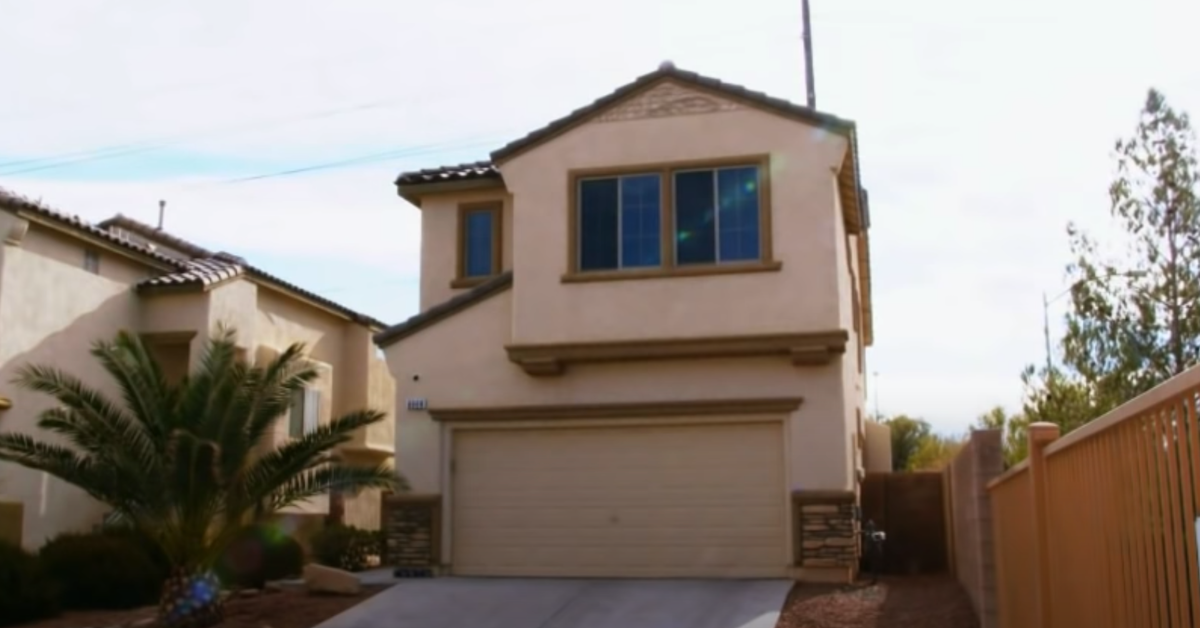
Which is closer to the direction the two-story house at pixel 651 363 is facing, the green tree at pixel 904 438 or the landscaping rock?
the landscaping rock

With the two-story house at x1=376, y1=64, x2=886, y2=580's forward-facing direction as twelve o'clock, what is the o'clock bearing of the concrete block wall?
The concrete block wall is roughly at 11 o'clock from the two-story house.

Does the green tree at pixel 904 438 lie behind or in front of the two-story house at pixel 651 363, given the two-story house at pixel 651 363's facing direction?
behind

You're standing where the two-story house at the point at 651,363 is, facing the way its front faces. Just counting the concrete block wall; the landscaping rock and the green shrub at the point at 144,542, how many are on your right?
2

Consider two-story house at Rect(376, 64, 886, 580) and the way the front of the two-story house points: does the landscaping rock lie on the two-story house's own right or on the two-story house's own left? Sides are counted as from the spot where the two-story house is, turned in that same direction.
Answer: on the two-story house's own right

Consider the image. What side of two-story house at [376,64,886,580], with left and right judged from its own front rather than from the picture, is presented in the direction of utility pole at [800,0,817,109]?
back

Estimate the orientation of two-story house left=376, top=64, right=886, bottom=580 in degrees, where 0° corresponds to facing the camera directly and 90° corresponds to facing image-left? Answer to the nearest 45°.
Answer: approximately 0°

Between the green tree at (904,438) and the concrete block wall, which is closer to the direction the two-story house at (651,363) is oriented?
the concrete block wall

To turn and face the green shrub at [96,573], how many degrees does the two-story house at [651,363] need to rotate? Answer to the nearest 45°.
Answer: approximately 90° to its right

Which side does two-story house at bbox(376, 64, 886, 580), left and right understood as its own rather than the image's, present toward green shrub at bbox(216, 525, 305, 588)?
right

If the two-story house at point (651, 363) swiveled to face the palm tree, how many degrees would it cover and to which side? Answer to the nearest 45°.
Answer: approximately 45° to its right

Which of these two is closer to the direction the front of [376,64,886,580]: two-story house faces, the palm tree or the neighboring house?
the palm tree

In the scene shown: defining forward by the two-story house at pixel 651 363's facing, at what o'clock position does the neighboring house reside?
The neighboring house is roughly at 4 o'clock from the two-story house.

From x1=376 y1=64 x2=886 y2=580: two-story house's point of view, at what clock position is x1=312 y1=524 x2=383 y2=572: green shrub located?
The green shrub is roughly at 2 o'clock from the two-story house.

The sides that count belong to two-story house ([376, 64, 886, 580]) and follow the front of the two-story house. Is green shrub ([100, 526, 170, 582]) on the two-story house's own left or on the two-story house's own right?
on the two-story house's own right
